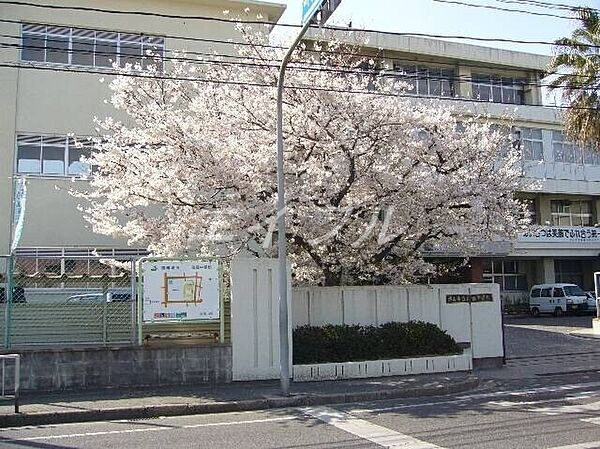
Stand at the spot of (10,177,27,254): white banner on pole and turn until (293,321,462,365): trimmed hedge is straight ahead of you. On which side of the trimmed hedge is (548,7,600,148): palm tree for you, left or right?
left

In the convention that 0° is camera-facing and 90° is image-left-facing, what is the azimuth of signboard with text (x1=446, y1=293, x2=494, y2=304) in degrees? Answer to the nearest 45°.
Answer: approximately 0°

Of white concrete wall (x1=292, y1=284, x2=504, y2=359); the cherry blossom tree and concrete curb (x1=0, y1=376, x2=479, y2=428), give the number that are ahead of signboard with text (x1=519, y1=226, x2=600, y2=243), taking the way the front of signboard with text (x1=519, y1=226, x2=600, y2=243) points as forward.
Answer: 3

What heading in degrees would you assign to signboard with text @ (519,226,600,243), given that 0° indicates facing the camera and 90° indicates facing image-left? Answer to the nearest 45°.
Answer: approximately 0°

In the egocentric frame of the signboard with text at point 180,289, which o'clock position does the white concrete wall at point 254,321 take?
The white concrete wall is roughly at 9 o'clock from the signboard with text.

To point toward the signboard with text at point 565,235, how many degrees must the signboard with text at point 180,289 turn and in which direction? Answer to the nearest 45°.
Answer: approximately 135° to its left

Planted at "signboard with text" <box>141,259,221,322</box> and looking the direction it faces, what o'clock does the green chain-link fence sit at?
The green chain-link fence is roughly at 3 o'clock from the signboard with text.

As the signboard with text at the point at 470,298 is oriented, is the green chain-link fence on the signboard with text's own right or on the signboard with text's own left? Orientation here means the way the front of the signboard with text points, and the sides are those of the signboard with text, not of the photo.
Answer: on the signboard with text's own right

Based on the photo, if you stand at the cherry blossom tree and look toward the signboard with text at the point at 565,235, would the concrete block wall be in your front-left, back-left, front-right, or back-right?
back-left
